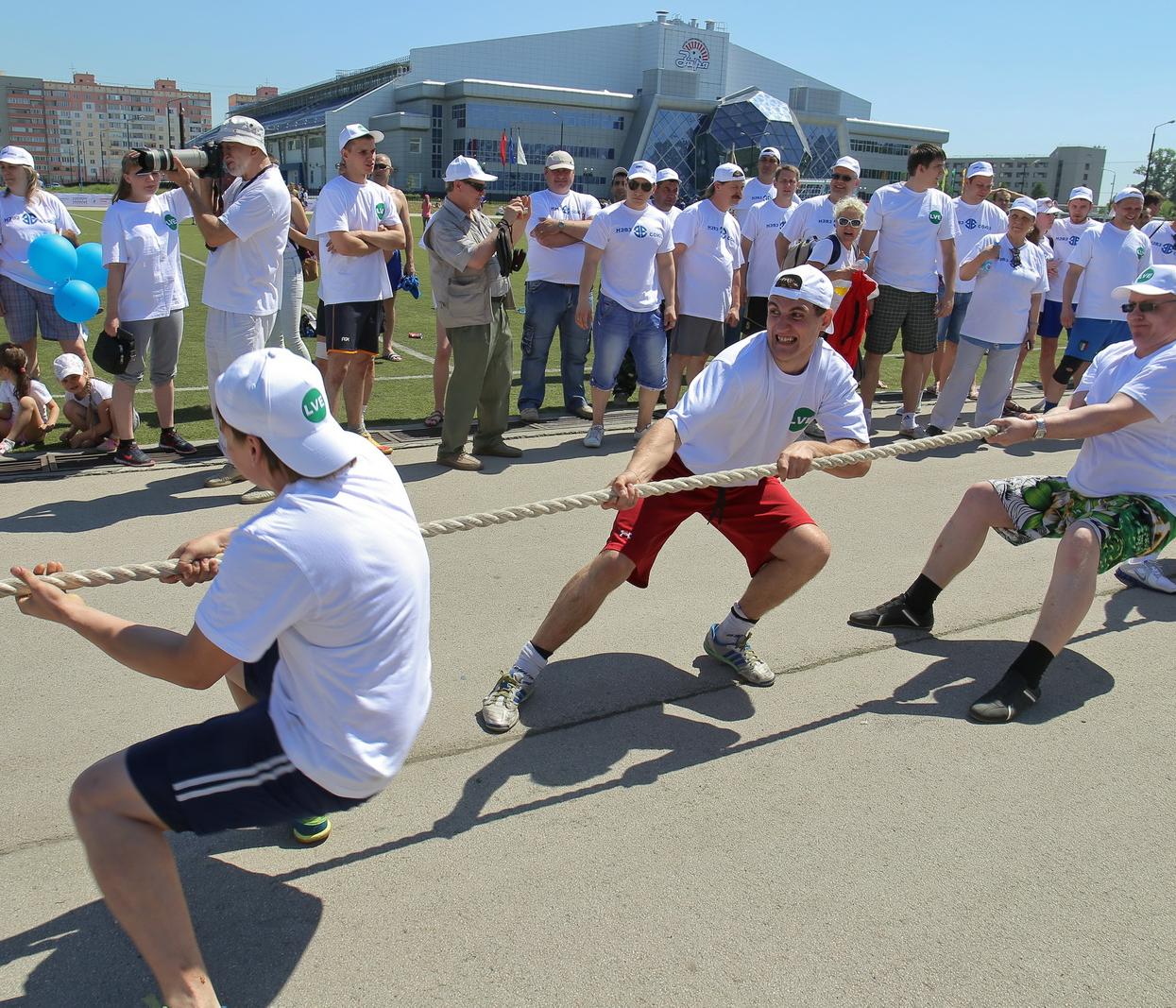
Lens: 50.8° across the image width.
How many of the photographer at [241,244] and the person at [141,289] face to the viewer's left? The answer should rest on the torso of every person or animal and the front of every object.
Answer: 1

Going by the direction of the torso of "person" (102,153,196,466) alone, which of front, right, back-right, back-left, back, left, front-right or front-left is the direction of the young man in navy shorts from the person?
front-right

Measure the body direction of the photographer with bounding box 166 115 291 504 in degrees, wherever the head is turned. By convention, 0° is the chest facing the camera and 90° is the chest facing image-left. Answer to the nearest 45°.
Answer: approximately 90°

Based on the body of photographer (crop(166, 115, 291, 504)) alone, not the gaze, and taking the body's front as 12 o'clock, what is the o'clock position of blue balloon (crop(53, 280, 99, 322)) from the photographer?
The blue balloon is roughly at 2 o'clock from the photographer.

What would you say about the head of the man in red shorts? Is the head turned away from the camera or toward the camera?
toward the camera

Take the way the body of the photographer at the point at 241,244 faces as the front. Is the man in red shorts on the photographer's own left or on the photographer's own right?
on the photographer's own left

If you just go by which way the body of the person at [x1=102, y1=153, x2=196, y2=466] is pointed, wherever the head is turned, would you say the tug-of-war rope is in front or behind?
in front

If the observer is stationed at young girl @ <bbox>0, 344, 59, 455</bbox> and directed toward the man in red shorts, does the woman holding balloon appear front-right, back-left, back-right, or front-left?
back-left

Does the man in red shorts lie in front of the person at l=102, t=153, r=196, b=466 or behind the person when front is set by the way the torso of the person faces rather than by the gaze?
in front

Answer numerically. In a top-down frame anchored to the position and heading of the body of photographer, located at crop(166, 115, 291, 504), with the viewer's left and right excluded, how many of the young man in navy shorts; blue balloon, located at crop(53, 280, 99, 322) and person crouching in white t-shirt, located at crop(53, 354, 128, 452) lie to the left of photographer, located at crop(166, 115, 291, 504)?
1

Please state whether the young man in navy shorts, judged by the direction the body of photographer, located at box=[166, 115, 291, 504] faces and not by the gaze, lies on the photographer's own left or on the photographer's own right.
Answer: on the photographer's own left

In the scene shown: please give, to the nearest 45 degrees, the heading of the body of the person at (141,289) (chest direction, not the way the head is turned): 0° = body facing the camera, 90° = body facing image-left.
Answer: approximately 315°

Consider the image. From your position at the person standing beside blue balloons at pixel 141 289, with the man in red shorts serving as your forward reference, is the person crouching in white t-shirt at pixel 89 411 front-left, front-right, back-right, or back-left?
back-right

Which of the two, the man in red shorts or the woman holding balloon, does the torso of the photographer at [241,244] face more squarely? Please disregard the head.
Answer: the woman holding balloon
